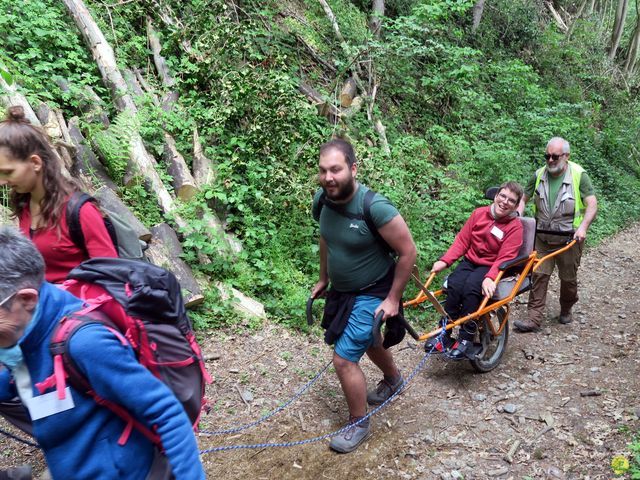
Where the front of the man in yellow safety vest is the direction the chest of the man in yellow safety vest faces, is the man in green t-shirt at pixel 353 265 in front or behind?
in front

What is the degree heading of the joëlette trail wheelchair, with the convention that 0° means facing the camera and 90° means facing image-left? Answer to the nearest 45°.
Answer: approximately 45°

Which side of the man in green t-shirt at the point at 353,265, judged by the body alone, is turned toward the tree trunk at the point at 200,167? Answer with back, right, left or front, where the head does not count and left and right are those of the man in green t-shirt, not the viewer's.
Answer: right

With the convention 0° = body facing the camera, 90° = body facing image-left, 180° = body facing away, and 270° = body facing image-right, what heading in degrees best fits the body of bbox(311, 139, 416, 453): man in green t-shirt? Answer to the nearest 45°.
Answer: approximately 45°

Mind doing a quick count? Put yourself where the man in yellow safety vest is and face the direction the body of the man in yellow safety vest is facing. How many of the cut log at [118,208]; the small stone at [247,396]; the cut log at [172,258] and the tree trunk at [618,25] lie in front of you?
3

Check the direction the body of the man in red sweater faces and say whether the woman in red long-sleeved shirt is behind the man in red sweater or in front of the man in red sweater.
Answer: in front

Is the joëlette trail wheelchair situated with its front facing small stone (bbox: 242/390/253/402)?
yes

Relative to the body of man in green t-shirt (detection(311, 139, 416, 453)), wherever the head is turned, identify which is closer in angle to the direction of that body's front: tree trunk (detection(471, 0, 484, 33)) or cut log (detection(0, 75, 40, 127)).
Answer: the cut log
